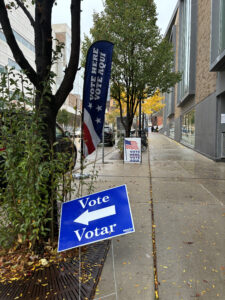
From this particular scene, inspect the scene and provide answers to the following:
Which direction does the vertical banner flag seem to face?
toward the camera

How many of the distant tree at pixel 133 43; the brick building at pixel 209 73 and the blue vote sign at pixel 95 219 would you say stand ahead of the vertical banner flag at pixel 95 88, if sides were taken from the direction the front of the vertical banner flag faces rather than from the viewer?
1

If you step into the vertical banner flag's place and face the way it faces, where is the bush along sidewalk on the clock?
The bush along sidewalk is roughly at 1 o'clock from the vertical banner flag.

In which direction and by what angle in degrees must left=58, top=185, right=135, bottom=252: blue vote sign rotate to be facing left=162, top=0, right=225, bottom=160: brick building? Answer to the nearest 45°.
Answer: approximately 135° to its left

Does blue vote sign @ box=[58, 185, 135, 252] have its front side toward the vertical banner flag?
no

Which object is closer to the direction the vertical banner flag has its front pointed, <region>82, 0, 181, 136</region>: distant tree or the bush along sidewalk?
the bush along sidewalk

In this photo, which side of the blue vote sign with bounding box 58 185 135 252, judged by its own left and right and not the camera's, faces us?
front

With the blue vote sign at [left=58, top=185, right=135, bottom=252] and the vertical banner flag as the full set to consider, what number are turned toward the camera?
2

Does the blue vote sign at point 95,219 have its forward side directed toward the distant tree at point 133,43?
no

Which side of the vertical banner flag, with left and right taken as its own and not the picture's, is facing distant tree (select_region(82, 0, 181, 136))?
back

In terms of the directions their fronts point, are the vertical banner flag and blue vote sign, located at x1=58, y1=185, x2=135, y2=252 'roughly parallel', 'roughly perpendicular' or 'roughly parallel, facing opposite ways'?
roughly parallel

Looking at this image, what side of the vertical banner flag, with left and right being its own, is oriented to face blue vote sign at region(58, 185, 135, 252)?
front

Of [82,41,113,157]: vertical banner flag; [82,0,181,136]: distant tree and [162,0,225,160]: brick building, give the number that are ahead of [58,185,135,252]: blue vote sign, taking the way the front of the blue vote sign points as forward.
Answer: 0
